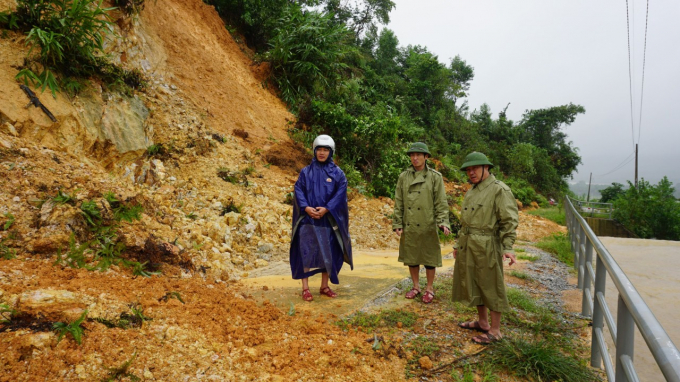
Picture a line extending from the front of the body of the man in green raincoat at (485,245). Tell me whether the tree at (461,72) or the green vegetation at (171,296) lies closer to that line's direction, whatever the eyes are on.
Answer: the green vegetation

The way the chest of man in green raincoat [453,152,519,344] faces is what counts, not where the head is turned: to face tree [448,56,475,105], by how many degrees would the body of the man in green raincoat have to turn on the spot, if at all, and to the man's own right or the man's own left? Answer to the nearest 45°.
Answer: approximately 135° to the man's own right

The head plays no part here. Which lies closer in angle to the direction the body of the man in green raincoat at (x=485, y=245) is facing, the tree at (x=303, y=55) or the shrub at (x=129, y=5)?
the shrub

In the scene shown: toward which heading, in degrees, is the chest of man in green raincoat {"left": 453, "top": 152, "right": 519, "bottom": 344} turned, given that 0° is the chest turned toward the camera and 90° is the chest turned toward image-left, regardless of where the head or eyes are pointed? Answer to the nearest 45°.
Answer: approximately 45°

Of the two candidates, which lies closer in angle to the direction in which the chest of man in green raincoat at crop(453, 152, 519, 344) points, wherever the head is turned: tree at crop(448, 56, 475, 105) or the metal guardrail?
the metal guardrail

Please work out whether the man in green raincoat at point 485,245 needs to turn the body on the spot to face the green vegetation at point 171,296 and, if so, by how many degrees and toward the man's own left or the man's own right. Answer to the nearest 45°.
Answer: approximately 45° to the man's own right

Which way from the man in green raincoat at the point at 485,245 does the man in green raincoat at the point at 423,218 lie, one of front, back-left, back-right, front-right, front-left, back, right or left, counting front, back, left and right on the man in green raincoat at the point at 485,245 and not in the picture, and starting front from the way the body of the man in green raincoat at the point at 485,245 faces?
right

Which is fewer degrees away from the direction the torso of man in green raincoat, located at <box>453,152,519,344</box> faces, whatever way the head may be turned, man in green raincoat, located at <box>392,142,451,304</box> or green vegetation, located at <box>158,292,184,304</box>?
the green vegetation

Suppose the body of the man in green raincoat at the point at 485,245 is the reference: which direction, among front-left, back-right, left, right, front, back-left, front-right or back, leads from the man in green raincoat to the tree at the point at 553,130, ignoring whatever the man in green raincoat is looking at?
back-right

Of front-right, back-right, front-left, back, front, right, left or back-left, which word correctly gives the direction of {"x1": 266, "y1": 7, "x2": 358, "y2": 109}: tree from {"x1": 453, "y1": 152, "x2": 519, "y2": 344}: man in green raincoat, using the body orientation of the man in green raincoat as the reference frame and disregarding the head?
right

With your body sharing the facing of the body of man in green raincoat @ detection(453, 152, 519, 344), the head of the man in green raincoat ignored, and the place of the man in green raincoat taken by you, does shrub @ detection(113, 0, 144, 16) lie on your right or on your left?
on your right
